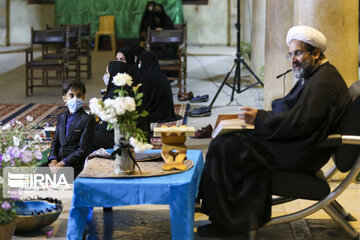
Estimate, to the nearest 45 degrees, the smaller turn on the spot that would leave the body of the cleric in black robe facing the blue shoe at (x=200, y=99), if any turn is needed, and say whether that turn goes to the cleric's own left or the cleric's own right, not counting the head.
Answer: approximately 90° to the cleric's own right

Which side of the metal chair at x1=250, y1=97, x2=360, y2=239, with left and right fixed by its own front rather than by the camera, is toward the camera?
left

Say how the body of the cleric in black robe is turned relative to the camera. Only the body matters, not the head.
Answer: to the viewer's left

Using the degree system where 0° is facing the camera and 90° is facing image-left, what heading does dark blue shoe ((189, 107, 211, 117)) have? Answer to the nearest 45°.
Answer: approximately 90°

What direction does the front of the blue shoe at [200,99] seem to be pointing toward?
to the viewer's left

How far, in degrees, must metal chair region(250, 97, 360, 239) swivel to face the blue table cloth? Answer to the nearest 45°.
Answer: approximately 45° to its left

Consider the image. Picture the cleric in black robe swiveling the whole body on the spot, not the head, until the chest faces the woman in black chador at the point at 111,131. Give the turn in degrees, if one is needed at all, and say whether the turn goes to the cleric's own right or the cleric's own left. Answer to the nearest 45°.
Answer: approximately 45° to the cleric's own right

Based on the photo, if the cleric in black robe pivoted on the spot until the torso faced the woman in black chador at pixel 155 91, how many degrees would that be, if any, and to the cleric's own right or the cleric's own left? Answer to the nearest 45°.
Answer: approximately 90° to the cleric's own right
